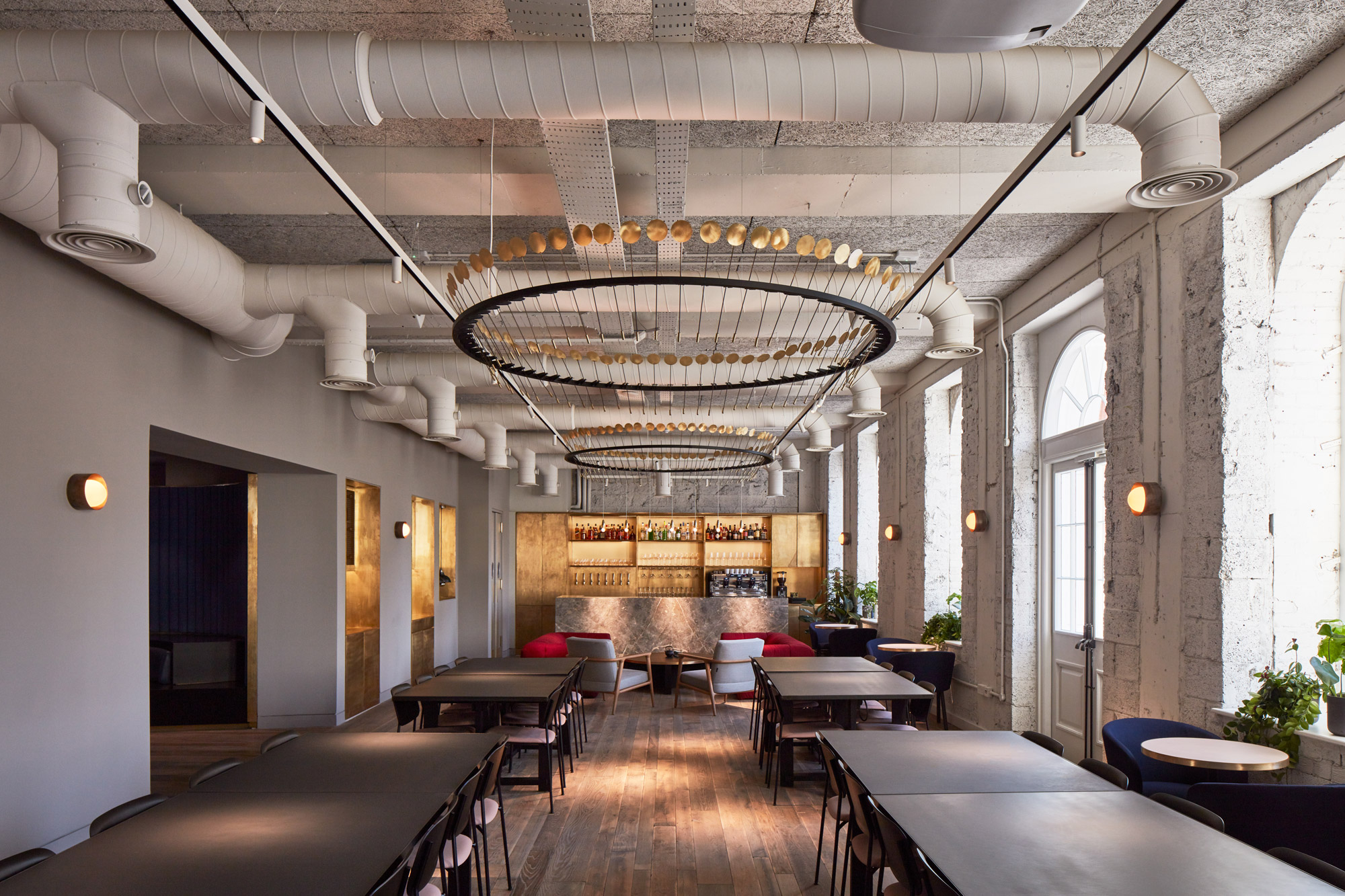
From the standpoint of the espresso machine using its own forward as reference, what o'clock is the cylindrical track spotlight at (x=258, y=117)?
The cylindrical track spotlight is roughly at 12 o'clock from the espresso machine.

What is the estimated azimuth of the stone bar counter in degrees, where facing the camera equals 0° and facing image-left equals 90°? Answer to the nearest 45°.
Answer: approximately 0°

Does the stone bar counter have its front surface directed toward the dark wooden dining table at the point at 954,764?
yes

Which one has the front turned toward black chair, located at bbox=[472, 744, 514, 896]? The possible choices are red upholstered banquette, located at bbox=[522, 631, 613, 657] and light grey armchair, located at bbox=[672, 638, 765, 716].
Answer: the red upholstered banquette

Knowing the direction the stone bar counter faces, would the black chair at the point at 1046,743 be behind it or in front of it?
in front

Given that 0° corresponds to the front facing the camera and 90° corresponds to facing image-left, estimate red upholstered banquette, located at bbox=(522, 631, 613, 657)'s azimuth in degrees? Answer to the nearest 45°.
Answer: approximately 0°

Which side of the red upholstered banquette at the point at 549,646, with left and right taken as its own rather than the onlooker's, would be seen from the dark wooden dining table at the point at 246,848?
front

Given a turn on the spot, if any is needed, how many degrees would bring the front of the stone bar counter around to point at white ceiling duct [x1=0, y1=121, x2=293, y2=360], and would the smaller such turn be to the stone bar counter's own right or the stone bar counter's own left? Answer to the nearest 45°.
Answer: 0° — it already faces it

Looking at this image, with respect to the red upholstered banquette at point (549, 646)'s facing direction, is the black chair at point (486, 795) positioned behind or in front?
in front
